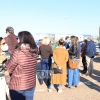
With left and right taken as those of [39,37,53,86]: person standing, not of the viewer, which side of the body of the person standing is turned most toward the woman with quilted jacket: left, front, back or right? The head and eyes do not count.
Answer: back

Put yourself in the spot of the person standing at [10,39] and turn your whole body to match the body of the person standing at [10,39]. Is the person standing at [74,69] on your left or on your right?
on your right

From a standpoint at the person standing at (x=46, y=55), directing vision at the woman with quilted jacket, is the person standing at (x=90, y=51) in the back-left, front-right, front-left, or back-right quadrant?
back-left

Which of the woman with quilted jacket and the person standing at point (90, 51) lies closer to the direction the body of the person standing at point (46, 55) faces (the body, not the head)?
the person standing

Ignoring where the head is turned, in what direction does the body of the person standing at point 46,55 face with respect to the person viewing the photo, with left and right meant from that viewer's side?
facing away from the viewer

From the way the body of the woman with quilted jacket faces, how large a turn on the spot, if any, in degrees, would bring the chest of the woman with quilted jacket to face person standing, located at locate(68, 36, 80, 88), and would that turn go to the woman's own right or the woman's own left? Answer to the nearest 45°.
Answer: approximately 90° to the woman's own right

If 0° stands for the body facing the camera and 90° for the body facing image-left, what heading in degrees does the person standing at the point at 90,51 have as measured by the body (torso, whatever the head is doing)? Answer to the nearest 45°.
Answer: approximately 135°

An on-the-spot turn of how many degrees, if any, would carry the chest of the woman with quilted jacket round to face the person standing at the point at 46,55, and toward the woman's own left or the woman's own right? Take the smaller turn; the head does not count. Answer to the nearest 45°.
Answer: approximately 45° to the woman's own right
